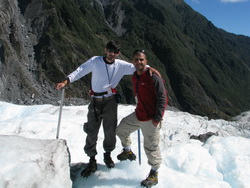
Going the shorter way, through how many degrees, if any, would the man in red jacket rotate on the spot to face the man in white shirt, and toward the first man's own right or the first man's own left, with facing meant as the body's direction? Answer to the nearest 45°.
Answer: approximately 45° to the first man's own right

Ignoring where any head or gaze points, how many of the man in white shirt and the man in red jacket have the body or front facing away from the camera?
0

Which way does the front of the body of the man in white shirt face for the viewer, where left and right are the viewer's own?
facing the viewer

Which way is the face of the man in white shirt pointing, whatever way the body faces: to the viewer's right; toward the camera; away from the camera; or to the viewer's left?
toward the camera

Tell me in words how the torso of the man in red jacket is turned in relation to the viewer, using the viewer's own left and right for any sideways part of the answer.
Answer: facing the viewer and to the left of the viewer

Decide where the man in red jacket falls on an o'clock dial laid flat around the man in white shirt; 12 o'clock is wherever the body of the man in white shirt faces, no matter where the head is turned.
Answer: The man in red jacket is roughly at 10 o'clock from the man in white shirt.
